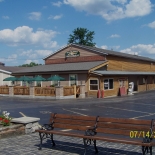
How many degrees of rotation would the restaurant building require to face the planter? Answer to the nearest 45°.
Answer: approximately 45° to its left

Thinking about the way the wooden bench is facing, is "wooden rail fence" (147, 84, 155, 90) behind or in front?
behind

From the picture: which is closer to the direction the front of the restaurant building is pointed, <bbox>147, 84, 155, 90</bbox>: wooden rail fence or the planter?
the planter

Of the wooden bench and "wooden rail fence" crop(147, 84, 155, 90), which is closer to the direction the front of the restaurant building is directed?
the wooden bench

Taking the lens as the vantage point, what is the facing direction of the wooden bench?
facing the viewer and to the left of the viewer

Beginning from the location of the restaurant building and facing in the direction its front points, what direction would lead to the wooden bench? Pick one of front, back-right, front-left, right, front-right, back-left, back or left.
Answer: front-left
